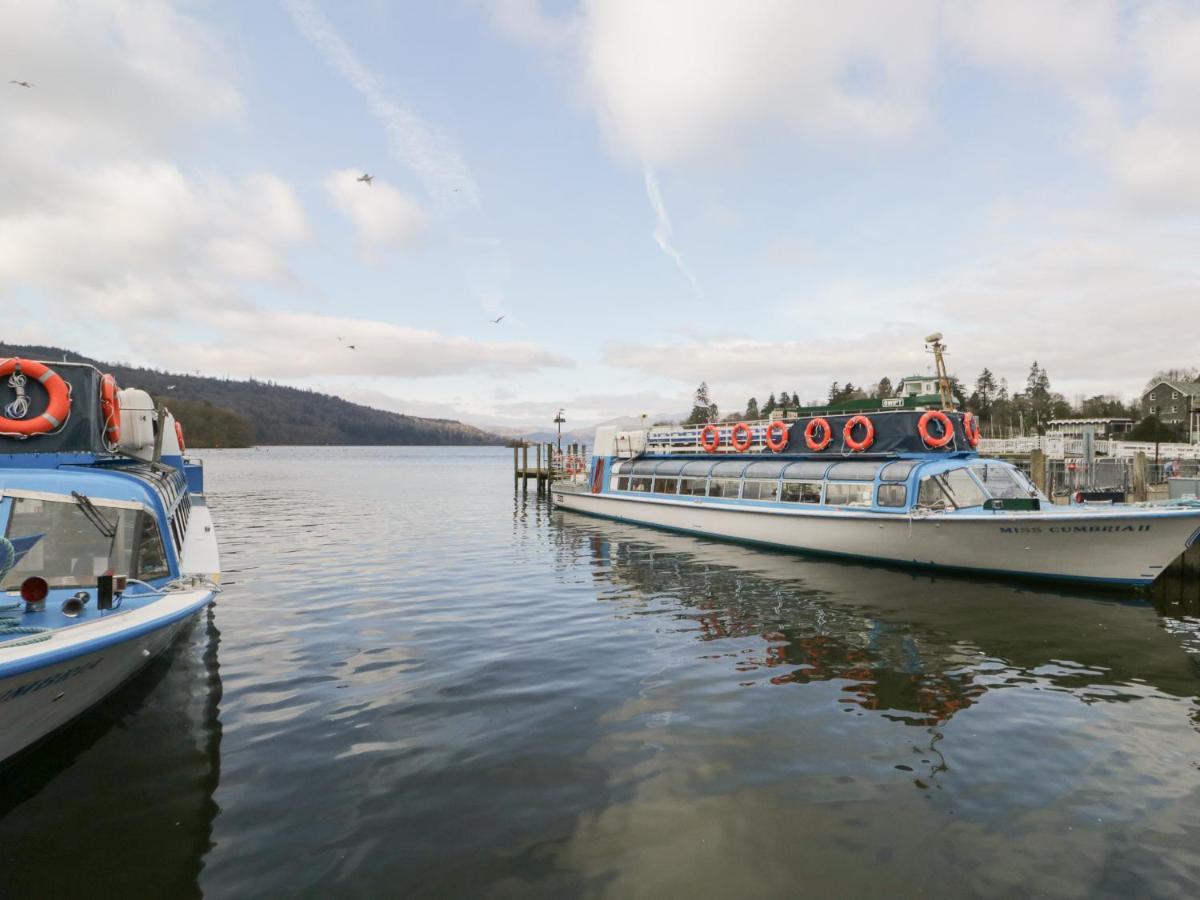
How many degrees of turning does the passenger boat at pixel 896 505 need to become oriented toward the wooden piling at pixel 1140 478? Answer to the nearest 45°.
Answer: approximately 90° to its left

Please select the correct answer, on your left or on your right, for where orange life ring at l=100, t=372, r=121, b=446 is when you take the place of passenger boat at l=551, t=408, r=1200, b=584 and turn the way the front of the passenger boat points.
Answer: on your right

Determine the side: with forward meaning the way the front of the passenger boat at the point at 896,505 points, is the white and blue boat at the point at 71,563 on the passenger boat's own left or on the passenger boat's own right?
on the passenger boat's own right
